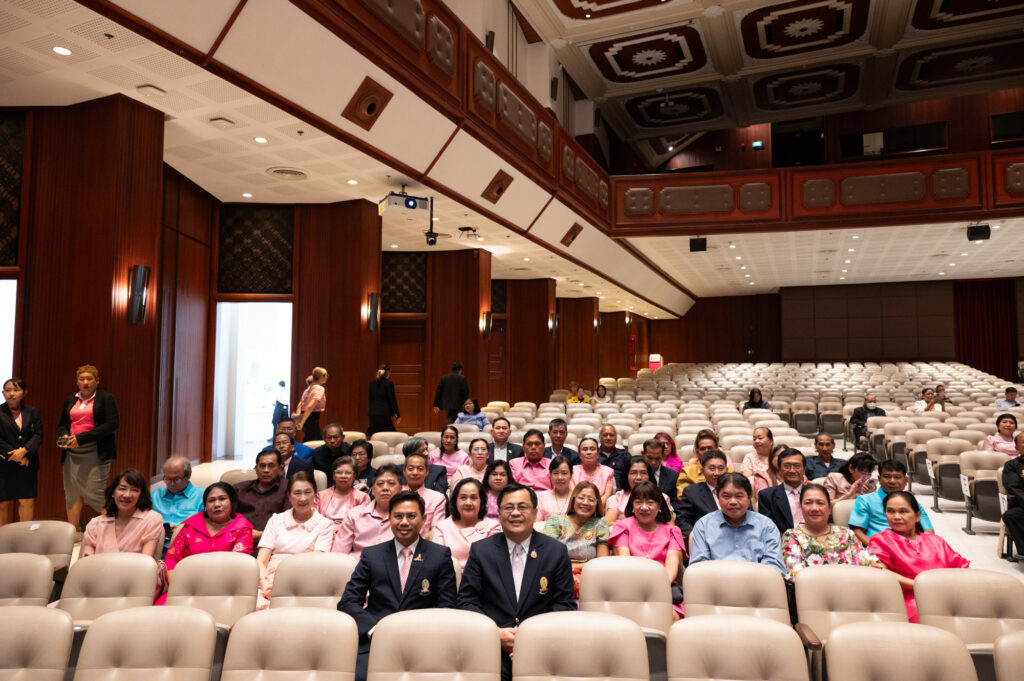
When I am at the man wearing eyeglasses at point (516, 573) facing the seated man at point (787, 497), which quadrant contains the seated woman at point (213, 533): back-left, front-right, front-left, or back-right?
back-left

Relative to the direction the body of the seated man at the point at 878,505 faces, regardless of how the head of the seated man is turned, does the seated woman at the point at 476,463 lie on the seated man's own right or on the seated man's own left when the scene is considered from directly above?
on the seated man's own right

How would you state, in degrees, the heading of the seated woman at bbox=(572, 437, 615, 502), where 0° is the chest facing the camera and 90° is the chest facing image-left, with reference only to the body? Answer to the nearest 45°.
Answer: approximately 0°

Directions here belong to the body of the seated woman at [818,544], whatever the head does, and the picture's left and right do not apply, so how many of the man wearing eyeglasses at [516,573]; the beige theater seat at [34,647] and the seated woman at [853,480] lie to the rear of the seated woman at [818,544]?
1

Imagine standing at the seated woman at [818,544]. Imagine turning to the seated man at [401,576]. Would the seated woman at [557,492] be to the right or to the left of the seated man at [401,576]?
right

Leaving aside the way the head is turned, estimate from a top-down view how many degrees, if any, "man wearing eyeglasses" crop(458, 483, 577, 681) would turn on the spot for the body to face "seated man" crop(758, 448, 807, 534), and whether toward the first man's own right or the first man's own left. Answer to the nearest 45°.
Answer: approximately 135° to the first man's own left

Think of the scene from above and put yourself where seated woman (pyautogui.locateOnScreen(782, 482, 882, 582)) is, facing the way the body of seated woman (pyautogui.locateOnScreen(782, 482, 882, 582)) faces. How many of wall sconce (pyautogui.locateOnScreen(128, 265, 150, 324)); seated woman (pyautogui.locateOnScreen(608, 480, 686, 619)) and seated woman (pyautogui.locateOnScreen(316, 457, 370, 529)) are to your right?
3

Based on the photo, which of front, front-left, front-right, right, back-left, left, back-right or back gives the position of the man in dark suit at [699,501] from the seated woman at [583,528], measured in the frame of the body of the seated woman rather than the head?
back-left

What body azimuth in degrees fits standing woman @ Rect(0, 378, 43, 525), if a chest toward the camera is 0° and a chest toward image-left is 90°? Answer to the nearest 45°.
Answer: approximately 0°
